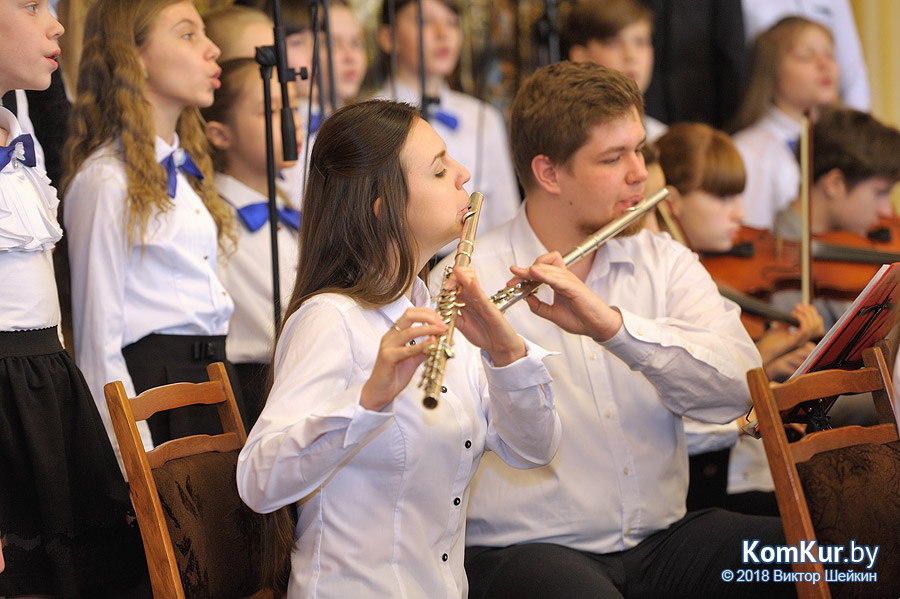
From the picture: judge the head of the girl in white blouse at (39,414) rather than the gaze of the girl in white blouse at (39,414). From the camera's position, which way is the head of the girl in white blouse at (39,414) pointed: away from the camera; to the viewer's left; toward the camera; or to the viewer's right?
to the viewer's right

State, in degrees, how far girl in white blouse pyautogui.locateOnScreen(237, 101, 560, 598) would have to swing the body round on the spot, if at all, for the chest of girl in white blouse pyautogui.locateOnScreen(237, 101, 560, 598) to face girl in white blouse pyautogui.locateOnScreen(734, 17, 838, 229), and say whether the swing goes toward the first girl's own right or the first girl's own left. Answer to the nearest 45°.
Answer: approximately 90° to the first girl's own left

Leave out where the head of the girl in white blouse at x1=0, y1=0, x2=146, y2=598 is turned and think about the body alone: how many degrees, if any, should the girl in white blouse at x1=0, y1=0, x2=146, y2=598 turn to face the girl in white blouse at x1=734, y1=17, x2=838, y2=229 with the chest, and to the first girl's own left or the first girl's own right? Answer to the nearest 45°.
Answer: approximately 90° to the first girl's own left

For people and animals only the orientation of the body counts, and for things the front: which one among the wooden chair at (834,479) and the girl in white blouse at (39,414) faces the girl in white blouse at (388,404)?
the girl in white blouse at (39,414)

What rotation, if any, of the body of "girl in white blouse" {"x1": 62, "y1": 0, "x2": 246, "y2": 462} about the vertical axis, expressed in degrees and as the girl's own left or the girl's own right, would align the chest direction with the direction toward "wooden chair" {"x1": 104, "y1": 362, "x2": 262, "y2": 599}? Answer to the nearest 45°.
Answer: approximately 45° to the girl's own right
